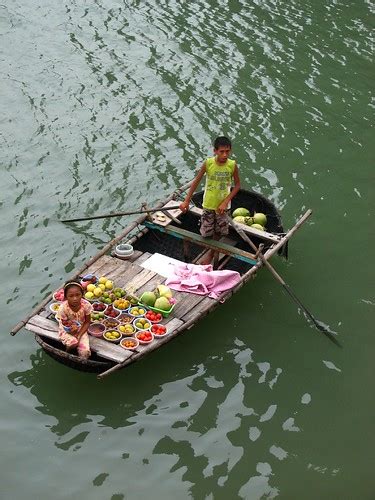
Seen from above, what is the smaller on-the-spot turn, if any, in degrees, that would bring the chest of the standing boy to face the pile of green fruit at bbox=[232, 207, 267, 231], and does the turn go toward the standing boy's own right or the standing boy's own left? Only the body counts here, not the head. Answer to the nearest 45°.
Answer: approximately 135° to the standing boy's own left

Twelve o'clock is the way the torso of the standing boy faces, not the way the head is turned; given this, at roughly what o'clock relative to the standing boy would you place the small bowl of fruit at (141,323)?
The small bowl of fruit is roughly at 12 o'clock from the standing boy.

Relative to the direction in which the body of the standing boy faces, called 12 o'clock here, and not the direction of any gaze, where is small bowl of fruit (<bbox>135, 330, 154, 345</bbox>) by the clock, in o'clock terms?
The small bowl of fruit is roughly at 12 o'clock from the standing boy.

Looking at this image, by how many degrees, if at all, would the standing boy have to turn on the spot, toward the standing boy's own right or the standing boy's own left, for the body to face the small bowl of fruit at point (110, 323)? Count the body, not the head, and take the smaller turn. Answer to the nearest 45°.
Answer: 0° — they already face it

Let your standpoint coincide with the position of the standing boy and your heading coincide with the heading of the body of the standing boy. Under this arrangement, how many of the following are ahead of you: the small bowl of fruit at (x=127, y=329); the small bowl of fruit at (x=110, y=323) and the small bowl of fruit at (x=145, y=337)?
3

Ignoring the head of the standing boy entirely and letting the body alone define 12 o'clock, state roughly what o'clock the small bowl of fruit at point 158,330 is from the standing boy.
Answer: The small bowl of fruit is roughly at 12 o'clock from the standing boy.

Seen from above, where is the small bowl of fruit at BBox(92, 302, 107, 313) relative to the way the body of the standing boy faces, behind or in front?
in front

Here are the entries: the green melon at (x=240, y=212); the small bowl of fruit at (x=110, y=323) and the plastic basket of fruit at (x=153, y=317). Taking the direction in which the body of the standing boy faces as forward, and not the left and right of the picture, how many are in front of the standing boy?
2
